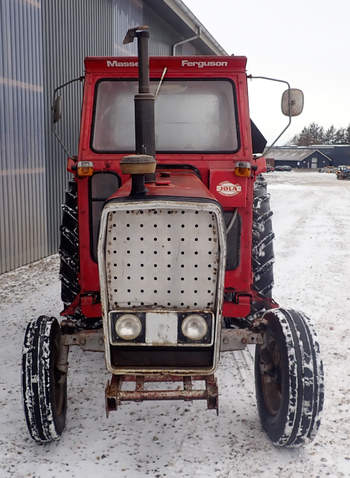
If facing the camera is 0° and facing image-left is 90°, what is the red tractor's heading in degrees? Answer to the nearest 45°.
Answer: approximately 0°
